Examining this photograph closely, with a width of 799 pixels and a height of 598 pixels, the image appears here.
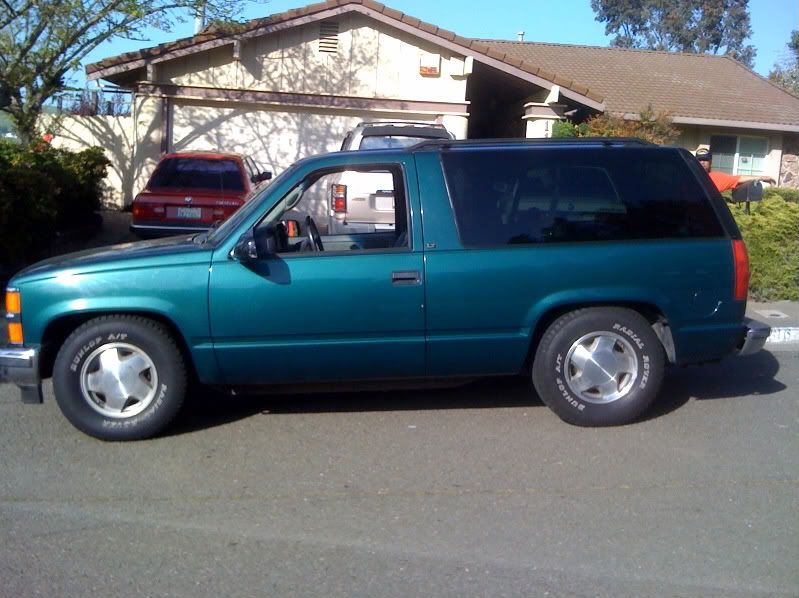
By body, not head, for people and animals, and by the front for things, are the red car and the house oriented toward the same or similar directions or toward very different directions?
very different directions

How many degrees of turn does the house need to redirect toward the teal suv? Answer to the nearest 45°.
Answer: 0° — it already faces it

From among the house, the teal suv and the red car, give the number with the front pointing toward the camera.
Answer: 1

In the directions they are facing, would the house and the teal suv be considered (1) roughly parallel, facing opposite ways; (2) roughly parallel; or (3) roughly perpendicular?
roughly perpendicular

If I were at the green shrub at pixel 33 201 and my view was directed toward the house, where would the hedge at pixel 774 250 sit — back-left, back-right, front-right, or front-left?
front-right

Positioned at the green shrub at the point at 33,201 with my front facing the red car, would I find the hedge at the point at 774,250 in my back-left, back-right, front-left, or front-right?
front-right

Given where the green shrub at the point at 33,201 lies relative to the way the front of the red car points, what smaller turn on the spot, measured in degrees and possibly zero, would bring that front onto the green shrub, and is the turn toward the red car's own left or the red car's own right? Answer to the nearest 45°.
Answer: approximately 135° to the red car's own left

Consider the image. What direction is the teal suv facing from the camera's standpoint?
to the viewer's left

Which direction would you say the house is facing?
toward the camera

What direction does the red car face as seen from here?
away from the camera

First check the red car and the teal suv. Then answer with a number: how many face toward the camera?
0

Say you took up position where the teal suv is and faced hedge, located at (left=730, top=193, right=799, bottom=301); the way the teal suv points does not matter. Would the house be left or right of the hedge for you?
left

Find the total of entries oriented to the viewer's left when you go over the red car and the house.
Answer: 0

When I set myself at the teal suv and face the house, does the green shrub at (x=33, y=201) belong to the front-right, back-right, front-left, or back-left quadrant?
front-left
